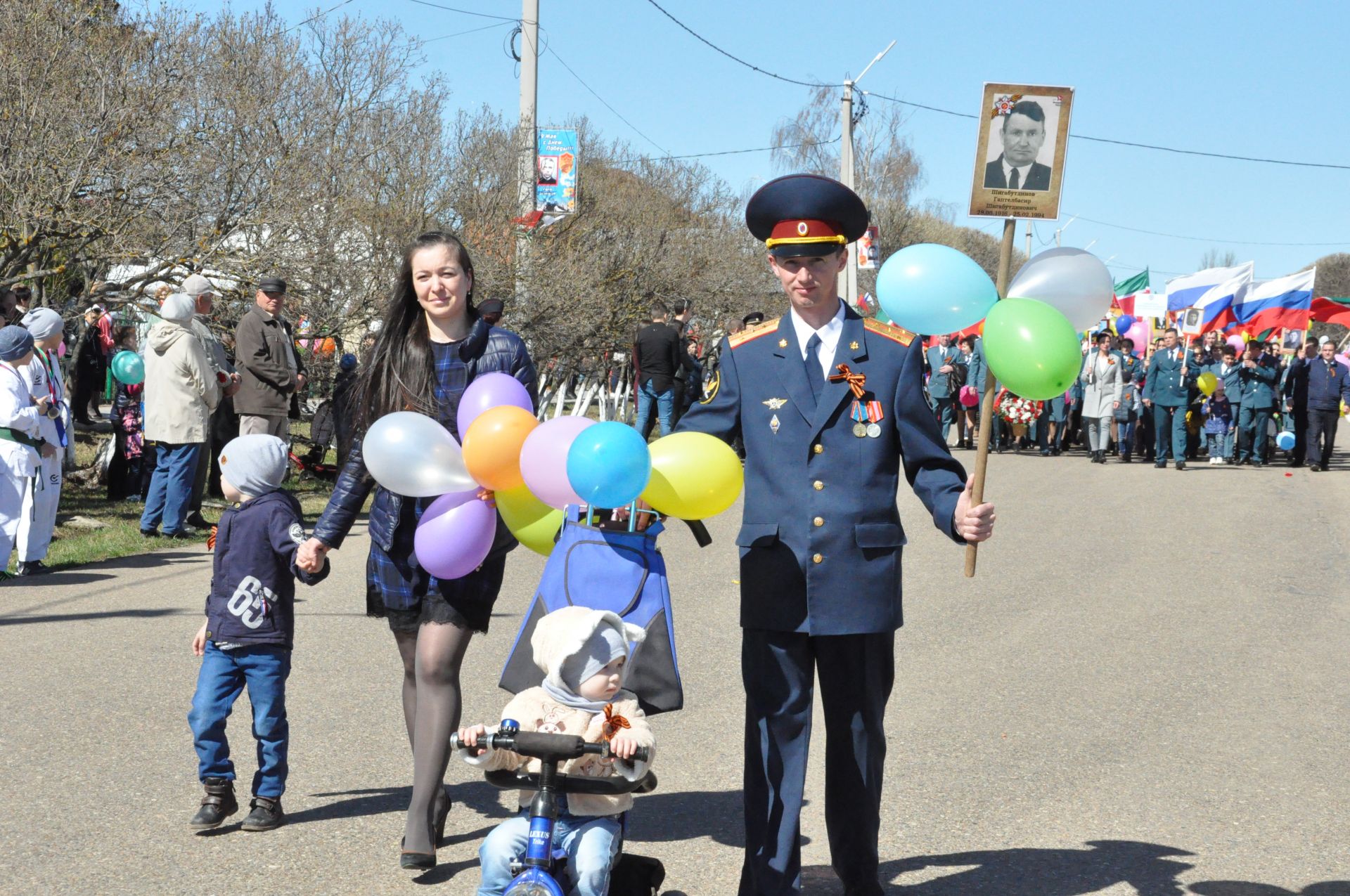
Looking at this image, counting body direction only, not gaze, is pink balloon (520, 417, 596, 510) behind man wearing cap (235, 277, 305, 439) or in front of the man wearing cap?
in front

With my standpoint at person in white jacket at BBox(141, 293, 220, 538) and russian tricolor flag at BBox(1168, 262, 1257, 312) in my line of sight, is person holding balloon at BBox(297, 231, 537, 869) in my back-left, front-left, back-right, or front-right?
back-right

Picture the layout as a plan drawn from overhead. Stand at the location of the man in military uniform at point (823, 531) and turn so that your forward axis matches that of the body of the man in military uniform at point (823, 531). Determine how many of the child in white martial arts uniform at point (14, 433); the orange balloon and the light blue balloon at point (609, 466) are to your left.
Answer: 0

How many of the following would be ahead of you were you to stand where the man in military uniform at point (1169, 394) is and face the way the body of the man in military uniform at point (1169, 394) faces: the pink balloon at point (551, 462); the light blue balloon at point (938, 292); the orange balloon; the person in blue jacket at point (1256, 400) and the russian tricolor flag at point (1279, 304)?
3

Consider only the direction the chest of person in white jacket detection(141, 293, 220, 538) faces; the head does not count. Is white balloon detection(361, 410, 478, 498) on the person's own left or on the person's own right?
on the person's own right

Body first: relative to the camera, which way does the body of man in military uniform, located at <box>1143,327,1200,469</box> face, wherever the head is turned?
toward the camera

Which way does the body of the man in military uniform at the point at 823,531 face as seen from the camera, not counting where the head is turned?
toward the camera

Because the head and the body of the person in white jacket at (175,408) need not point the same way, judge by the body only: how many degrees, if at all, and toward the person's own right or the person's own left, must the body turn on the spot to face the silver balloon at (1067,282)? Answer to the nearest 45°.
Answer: approximately 135° to the person's own right

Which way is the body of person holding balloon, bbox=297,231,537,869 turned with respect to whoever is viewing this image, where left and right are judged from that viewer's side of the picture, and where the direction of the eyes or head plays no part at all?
facing the viewer

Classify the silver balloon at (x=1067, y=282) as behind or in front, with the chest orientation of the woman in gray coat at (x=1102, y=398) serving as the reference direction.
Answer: in front

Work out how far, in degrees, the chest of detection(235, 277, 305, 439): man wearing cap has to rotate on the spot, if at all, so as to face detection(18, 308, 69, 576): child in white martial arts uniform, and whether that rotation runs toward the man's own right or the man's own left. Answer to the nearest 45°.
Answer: approximately 90° to the man's own right

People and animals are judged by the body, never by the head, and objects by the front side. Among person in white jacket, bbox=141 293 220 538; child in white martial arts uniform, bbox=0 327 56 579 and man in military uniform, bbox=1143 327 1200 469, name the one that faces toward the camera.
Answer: the man in military uniform

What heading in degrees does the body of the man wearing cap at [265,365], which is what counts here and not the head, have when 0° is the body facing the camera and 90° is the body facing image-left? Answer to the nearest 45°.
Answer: approximately 315°

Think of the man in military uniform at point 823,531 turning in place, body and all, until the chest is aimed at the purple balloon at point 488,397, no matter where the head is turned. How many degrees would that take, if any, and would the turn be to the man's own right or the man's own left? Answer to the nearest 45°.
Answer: approximately 90° to the man's own right

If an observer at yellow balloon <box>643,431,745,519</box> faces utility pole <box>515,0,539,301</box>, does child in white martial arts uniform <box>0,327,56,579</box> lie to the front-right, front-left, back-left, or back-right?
front-left

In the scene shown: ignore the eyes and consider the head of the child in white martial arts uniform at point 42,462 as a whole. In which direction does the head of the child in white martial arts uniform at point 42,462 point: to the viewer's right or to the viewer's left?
to the viewer's right
